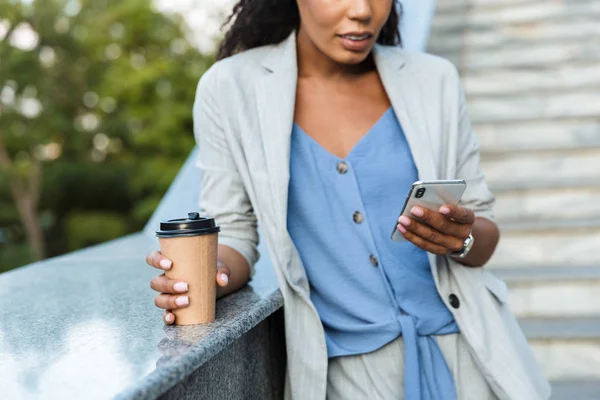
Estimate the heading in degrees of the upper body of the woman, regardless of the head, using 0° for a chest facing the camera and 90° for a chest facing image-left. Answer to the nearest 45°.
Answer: approximately 0°
